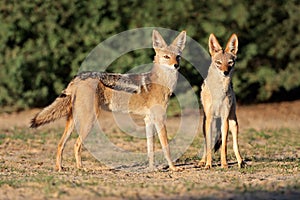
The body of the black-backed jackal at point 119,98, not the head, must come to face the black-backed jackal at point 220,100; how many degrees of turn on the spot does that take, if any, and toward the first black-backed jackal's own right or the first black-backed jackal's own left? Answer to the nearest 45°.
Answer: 0° — it already faces it

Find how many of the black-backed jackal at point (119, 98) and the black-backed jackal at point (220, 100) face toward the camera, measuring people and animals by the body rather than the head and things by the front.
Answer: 1

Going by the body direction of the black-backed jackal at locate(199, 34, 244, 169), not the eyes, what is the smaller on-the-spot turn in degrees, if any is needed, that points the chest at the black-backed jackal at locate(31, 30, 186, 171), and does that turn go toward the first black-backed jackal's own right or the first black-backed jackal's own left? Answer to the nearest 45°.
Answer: approximately 90° to the first black-backed jackal's own right

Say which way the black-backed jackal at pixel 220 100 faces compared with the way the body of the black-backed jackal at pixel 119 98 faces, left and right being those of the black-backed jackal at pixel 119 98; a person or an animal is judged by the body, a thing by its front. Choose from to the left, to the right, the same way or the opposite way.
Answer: to the right

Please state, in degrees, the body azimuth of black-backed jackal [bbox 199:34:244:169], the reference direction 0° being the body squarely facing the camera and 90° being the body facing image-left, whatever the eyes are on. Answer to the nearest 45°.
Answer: approximately 0°

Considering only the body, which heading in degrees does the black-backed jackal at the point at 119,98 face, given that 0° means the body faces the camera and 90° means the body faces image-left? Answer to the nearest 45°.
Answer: approximately 270°
